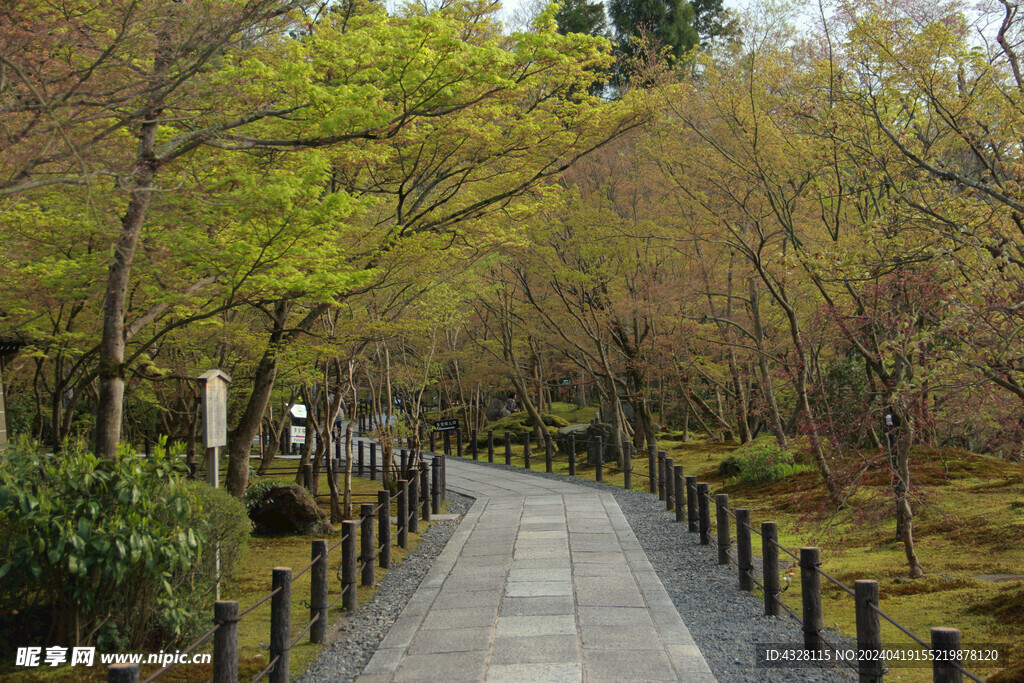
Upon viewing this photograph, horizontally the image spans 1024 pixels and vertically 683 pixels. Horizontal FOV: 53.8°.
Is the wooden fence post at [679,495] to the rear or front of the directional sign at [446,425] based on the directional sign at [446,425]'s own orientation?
to the front

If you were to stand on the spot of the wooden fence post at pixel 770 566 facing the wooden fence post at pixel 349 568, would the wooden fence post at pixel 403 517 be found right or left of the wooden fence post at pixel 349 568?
right

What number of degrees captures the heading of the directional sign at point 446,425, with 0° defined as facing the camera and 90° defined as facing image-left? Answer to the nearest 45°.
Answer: approximately 0°

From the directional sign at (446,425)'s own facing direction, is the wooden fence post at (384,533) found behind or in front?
in front

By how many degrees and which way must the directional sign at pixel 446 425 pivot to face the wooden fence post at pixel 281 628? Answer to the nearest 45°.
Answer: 0° — it already faces it

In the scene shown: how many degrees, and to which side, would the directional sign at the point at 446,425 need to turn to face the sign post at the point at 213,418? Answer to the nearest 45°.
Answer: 0° — it already faces it

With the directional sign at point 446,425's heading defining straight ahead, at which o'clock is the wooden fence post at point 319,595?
The wooden fence post is roughly at 12 o'clock from the directional sign.

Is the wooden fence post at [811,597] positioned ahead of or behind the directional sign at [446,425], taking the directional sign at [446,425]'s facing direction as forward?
ahead

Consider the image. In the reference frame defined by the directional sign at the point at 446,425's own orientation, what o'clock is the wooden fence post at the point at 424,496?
The wooden fence post is roughly at 12 o'clock from the directional sign.
